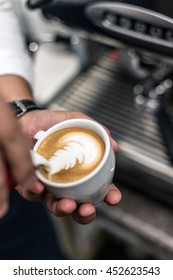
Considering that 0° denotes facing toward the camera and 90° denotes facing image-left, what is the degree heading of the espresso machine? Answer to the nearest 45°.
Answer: approximately 45°
